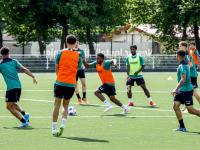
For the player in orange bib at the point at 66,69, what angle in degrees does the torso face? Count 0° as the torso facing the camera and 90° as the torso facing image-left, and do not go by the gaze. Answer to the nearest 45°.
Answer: approximately 180°

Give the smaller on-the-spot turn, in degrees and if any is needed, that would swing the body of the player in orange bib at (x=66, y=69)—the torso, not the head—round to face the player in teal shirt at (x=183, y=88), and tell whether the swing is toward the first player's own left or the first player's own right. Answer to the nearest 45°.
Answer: approximately 90° to the first player's own right

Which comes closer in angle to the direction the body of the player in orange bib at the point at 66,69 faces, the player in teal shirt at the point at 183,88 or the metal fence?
the metal fence
